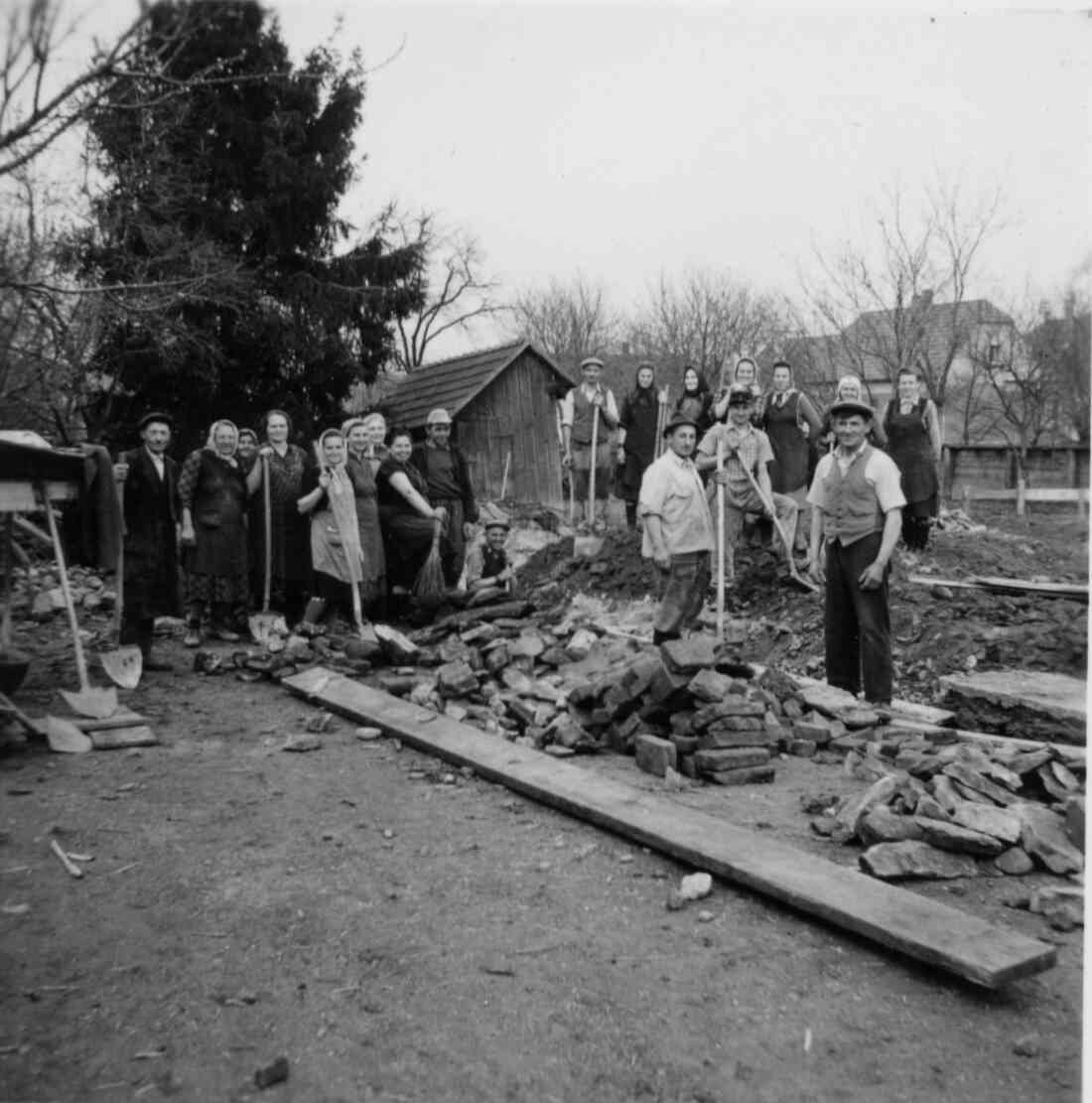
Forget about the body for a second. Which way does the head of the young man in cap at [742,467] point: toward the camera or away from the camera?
toward the camera

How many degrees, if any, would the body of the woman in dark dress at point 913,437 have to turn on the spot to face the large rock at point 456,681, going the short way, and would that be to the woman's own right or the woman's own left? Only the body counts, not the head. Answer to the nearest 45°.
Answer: approximately 45° to the woman's own right

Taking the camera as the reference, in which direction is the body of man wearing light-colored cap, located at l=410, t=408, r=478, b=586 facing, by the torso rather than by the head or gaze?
toward the camera

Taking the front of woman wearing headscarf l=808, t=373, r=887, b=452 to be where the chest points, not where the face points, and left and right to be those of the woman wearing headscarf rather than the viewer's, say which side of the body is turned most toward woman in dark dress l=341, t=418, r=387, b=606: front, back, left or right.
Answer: right

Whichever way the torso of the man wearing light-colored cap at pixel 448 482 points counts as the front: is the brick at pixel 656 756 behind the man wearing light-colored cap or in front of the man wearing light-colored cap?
in front

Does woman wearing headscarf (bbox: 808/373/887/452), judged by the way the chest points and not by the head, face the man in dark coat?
no

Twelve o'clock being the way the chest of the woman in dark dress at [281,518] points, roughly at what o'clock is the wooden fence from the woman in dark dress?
The wooden fence is roughly at 8 o'clock from the woman in dark dress.

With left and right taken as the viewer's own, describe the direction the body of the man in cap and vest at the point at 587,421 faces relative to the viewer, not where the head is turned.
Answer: facing the viewer

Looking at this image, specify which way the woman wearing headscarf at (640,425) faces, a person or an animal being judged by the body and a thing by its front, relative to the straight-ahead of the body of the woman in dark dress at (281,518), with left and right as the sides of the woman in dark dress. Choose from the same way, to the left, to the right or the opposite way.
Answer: the same way

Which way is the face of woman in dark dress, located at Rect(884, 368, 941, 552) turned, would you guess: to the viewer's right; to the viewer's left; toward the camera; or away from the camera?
toward the camera

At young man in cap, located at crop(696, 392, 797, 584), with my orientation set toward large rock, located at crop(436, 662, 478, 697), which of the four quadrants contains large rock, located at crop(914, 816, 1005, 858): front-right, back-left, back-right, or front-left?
front-left

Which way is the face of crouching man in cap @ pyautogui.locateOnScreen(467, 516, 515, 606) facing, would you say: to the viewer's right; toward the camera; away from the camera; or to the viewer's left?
toward the camera

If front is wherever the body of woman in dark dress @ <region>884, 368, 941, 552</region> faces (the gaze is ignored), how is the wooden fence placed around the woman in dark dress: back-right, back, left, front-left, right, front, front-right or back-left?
back

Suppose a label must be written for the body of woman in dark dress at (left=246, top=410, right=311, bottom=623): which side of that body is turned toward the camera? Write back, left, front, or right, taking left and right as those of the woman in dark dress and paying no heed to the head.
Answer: front

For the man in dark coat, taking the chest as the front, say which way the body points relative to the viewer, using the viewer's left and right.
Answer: facing the viewer and to the right of the viewer

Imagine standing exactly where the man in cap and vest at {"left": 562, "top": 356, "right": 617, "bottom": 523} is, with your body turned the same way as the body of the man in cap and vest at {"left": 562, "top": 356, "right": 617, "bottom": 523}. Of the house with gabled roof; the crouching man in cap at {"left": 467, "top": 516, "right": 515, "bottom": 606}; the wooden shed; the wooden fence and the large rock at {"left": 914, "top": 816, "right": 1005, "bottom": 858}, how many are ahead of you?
2

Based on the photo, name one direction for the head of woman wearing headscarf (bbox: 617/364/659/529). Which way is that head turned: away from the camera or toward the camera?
toward the camera

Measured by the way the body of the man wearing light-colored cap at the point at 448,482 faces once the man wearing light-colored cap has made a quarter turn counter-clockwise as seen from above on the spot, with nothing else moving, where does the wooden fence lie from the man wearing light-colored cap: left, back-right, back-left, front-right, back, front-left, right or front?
front-left

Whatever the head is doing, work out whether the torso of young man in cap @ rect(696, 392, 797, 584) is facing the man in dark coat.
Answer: no

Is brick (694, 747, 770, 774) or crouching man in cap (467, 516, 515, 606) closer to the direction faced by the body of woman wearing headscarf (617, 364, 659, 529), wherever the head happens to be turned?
the brick
